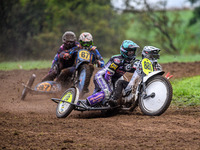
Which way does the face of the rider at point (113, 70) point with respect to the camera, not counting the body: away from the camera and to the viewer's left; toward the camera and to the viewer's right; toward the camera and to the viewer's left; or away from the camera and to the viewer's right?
toward the camera and to the viewer's right

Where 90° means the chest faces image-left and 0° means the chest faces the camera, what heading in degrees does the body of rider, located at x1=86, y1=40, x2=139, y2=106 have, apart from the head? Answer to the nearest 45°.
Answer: approximately 315°

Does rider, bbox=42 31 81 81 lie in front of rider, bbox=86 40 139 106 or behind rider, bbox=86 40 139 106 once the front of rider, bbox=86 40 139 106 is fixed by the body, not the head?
behind

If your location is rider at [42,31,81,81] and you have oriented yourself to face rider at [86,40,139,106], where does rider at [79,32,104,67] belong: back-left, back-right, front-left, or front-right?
front-left

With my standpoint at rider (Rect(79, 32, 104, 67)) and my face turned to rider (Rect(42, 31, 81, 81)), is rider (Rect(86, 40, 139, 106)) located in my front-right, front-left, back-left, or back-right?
back-left
